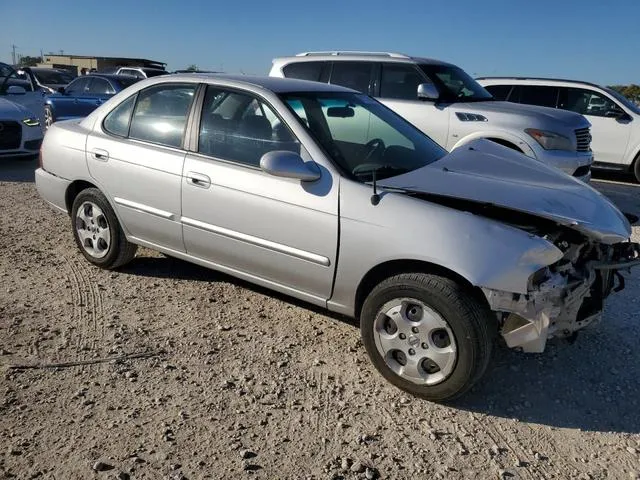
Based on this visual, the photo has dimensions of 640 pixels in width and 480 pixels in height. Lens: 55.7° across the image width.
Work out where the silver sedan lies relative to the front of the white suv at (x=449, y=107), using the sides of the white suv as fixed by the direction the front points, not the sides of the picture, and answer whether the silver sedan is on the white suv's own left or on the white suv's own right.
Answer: on the white suv's own right

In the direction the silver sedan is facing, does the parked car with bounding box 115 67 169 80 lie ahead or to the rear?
to the rear

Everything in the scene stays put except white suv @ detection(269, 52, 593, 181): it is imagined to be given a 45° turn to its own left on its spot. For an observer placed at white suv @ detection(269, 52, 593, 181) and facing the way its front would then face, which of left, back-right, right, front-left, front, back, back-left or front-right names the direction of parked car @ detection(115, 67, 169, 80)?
back-left

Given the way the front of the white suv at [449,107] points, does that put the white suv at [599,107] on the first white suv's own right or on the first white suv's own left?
on the first white suv's own left

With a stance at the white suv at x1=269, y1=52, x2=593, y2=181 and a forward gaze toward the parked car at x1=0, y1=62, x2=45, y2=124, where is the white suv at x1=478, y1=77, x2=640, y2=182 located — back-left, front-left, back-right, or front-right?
back-right

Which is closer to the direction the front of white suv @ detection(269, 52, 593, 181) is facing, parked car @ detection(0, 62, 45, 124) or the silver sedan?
the silver sedan

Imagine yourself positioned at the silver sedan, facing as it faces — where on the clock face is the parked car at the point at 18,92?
The parked car is roughly at 6 o'clock from the silver sedan.

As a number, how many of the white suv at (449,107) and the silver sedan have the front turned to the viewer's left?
0

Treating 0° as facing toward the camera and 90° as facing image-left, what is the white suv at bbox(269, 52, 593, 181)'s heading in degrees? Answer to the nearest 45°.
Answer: approximately 315°

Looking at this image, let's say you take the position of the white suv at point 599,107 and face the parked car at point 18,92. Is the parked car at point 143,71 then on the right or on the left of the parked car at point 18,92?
right

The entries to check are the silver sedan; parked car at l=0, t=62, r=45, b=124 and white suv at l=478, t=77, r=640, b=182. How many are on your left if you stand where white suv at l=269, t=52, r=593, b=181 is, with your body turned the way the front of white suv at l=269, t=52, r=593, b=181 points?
1
